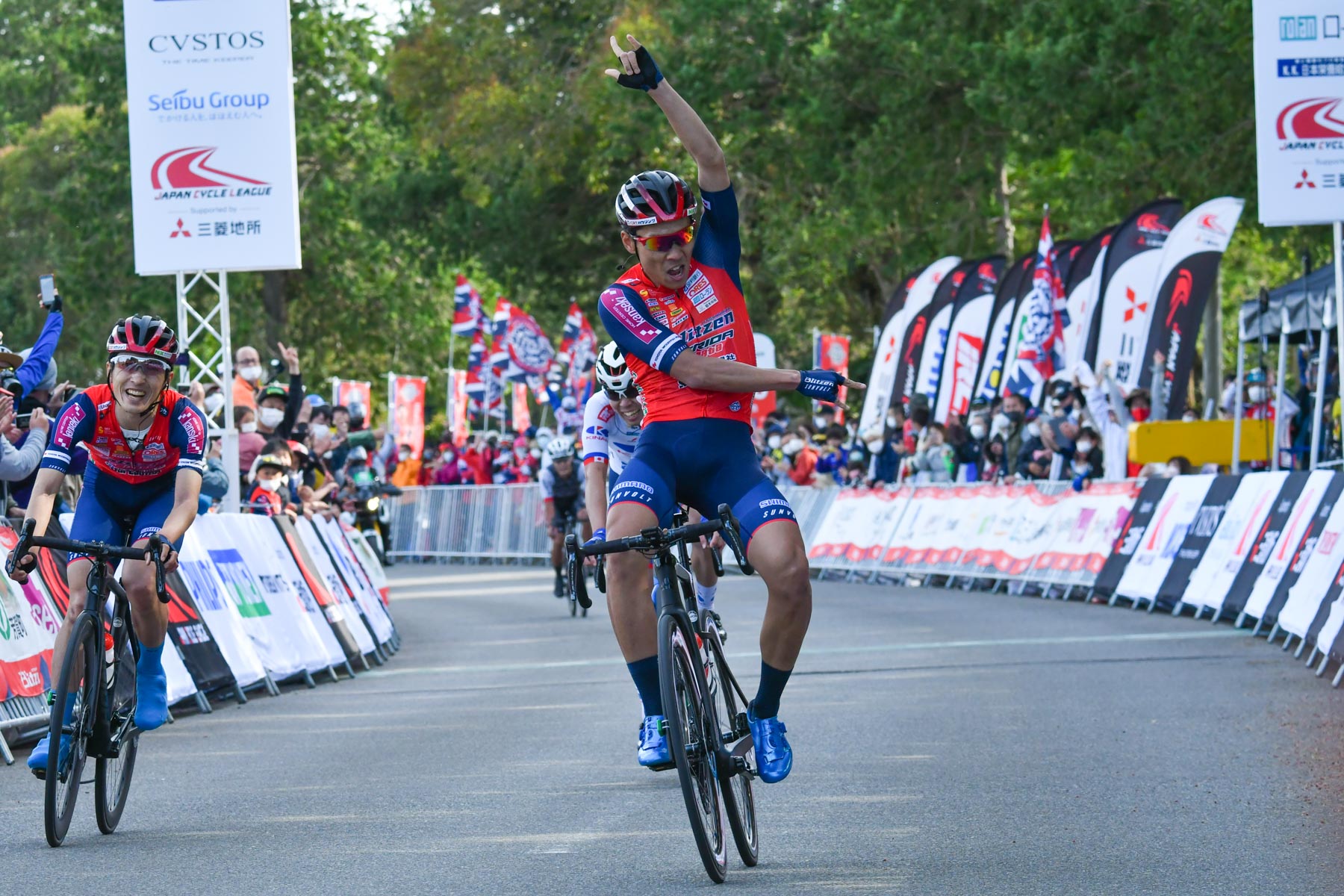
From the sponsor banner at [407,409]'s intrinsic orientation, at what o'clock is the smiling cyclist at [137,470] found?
The smiling cyclist is roughly at 12 o'clock from the sponsor banner.

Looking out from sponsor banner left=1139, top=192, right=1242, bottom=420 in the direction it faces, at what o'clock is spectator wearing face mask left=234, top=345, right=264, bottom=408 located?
The spectator wearing face mask is roughly at 2 o'clock from the sponsor banner.

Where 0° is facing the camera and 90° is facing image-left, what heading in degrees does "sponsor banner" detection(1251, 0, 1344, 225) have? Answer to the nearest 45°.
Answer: approximately 0°

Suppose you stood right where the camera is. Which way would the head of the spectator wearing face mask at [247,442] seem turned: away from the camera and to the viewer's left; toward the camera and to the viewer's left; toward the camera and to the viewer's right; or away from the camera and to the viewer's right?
toward the camera and to the viewer's right

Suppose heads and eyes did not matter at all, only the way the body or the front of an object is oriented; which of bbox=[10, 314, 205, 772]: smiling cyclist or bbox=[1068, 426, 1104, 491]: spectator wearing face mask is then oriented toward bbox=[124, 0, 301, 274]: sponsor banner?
the spectator wearing face mask

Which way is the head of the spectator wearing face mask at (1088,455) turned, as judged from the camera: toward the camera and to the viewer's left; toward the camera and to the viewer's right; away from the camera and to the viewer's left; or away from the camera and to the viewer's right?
toward the camera and to the viewer's left

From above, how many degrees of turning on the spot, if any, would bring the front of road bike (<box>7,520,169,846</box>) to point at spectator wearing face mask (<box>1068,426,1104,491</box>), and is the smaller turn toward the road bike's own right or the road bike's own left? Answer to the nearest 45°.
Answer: approximately 135° to the road bike's own left

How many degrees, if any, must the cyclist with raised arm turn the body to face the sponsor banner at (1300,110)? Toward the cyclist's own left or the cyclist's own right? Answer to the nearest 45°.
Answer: approximately 135° to the cyclist's own left

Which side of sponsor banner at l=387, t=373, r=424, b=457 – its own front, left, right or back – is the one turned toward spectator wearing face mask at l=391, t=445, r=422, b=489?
front

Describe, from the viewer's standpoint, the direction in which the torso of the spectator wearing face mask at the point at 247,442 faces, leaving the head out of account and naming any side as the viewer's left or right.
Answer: facing the viewer and to the right of the viewer

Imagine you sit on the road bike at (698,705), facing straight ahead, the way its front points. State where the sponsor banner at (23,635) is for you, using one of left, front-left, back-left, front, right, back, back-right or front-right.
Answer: back-right

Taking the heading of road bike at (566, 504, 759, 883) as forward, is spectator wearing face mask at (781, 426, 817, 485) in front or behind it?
behind
